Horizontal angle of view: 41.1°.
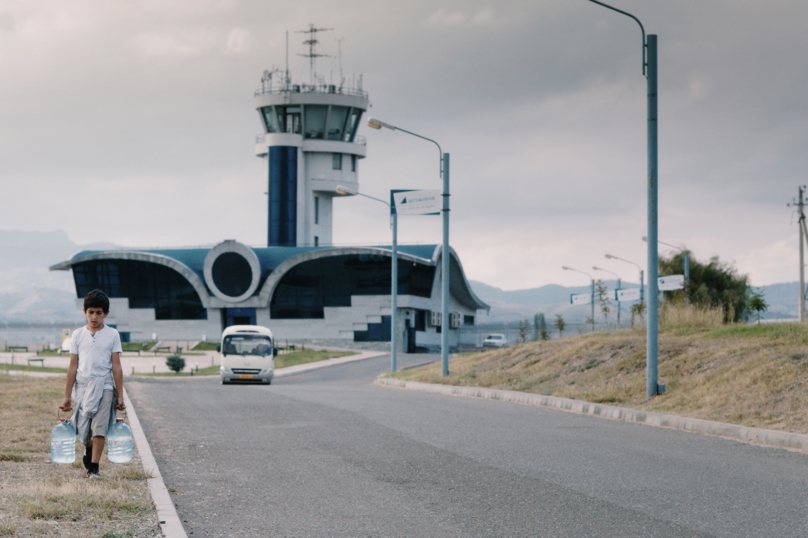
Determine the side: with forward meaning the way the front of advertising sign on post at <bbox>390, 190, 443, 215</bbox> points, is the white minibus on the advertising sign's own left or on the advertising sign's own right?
on the advertising sign's own right

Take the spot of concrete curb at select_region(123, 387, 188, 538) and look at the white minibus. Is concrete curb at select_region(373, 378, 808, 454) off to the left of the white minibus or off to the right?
right

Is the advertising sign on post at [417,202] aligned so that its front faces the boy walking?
yes

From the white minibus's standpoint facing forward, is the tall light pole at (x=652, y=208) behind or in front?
in front

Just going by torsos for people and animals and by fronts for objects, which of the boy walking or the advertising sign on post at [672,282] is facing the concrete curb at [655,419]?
the advertising sign on post

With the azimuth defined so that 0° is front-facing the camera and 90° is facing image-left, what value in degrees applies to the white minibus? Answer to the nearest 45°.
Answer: approximately 0°

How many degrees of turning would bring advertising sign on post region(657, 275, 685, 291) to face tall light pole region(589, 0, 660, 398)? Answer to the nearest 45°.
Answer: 0° — it already faces it

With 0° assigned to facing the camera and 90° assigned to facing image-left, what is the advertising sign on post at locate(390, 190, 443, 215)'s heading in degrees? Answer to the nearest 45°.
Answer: approximately 0°

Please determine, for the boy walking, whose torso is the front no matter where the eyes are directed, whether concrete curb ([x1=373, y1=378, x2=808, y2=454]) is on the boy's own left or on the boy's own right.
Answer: on the boy's own left

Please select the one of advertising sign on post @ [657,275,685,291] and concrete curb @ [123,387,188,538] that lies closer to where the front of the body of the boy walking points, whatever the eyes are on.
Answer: the concrete curb
